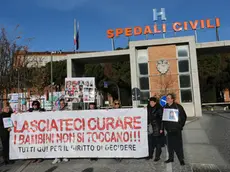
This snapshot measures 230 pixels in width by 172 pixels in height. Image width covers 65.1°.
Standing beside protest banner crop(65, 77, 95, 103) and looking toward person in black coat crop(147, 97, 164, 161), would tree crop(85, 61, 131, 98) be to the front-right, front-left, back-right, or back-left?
back-left

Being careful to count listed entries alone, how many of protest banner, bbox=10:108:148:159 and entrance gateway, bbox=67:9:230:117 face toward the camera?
2

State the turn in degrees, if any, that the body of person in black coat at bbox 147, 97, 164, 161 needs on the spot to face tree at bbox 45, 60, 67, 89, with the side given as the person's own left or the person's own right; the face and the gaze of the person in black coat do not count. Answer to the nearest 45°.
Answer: approximately 90° to the person's own right

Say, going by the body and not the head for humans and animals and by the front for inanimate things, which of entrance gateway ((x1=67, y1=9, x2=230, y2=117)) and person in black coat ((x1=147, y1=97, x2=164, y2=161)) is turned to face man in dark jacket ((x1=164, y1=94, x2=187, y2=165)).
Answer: the entrance gateway

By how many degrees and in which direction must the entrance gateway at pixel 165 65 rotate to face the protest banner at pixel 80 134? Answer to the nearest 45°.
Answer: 0° — it already faces it
